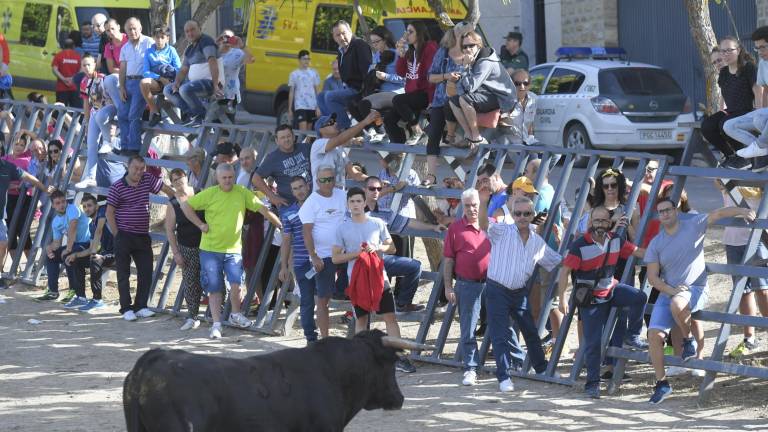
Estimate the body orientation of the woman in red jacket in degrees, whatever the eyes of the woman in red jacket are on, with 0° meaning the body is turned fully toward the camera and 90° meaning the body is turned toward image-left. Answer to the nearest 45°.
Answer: approximately 45°

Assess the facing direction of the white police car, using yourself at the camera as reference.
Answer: facing away from the viewer and to the left of the viewer

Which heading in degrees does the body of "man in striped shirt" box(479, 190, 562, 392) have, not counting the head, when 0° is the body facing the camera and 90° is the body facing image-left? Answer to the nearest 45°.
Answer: approximately 0°

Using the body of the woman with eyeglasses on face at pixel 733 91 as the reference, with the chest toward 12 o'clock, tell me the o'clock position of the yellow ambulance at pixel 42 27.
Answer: The yellow ambulance is roughly at 3 o'clock from the woman with eyeglasses on face.

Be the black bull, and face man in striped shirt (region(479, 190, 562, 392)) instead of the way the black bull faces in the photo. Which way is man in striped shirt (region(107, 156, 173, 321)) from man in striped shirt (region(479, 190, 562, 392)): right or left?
left

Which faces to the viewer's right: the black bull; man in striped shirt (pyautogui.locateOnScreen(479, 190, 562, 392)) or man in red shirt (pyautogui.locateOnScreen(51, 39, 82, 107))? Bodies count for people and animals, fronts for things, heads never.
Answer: the black bull

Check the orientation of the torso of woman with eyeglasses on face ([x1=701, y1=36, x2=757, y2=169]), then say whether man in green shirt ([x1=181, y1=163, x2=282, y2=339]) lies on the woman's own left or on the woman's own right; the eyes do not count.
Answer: on the woman's own right

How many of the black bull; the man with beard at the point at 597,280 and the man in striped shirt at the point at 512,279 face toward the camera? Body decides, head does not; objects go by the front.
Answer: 2

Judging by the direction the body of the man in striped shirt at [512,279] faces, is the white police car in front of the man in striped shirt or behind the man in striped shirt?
behind

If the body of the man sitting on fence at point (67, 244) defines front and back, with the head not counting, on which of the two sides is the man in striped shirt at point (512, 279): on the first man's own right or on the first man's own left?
on the first man's own left
